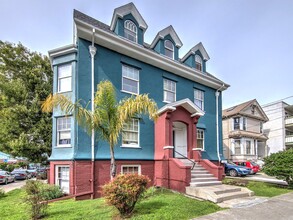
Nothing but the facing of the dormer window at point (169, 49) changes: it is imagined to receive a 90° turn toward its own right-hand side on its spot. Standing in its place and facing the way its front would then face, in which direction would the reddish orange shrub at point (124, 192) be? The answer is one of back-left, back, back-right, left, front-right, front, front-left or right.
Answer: front-left

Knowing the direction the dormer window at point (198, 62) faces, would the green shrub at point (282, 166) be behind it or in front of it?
in front

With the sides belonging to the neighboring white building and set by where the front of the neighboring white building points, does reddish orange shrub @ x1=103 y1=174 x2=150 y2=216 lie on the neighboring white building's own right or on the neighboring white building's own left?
on the neighboring white building's own right

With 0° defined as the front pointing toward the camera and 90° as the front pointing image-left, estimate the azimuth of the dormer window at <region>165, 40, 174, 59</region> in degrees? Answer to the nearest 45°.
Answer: approximately 315°

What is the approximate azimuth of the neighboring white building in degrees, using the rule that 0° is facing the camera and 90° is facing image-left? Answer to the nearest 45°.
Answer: approximately 315°

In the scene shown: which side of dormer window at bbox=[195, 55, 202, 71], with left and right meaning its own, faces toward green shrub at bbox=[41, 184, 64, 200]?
right

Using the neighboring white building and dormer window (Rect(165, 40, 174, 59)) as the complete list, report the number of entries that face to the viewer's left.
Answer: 0

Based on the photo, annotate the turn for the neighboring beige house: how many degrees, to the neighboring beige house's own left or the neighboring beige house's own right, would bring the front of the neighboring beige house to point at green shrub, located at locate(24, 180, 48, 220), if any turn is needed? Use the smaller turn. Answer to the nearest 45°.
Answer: approximately 45° to the neighboring beige house's own right

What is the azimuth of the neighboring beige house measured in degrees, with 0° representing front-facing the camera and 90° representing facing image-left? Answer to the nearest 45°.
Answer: approximately 315°

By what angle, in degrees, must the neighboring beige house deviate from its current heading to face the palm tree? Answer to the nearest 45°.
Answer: approximately 45° to its right

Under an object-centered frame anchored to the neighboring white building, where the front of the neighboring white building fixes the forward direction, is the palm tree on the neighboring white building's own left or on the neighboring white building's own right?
on the neighboring white building's own right

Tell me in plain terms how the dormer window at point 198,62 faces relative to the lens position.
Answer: facing the viewer and to the right of the viewer
